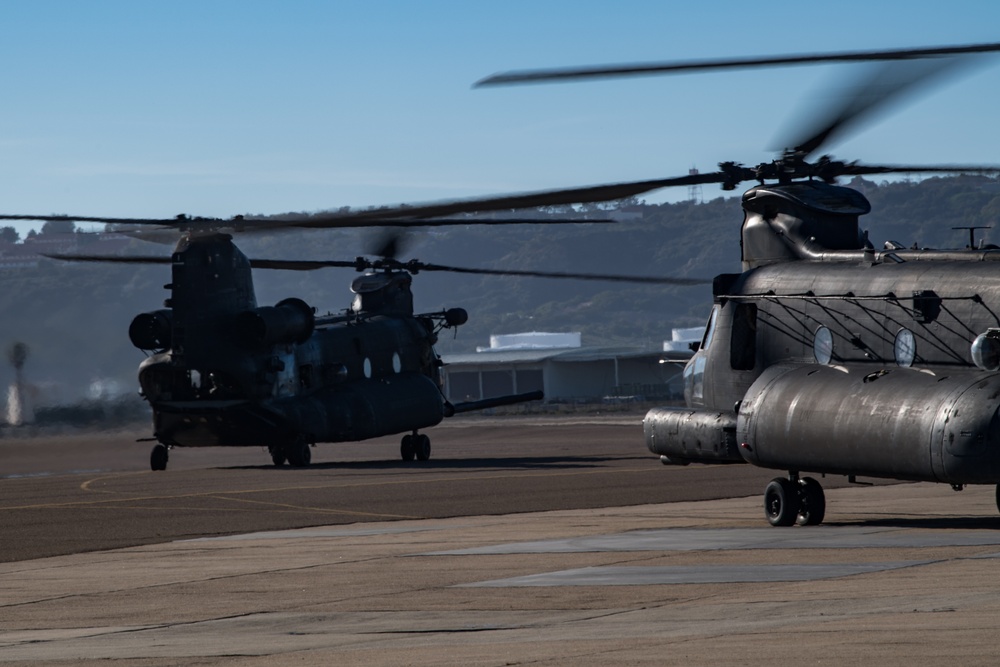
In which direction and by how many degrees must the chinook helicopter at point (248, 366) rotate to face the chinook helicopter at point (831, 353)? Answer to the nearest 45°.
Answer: approximately 90° to its right

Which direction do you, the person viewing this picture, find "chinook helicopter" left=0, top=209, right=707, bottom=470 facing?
facing away from the viewer and to the right of the viewer
